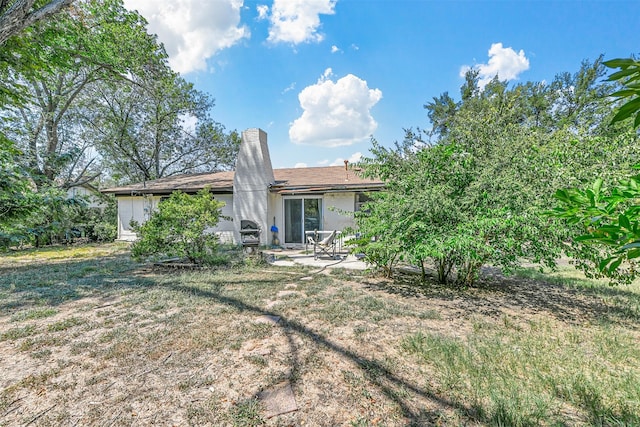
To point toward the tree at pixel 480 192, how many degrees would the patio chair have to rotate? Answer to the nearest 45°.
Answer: approximately 135° to its left
